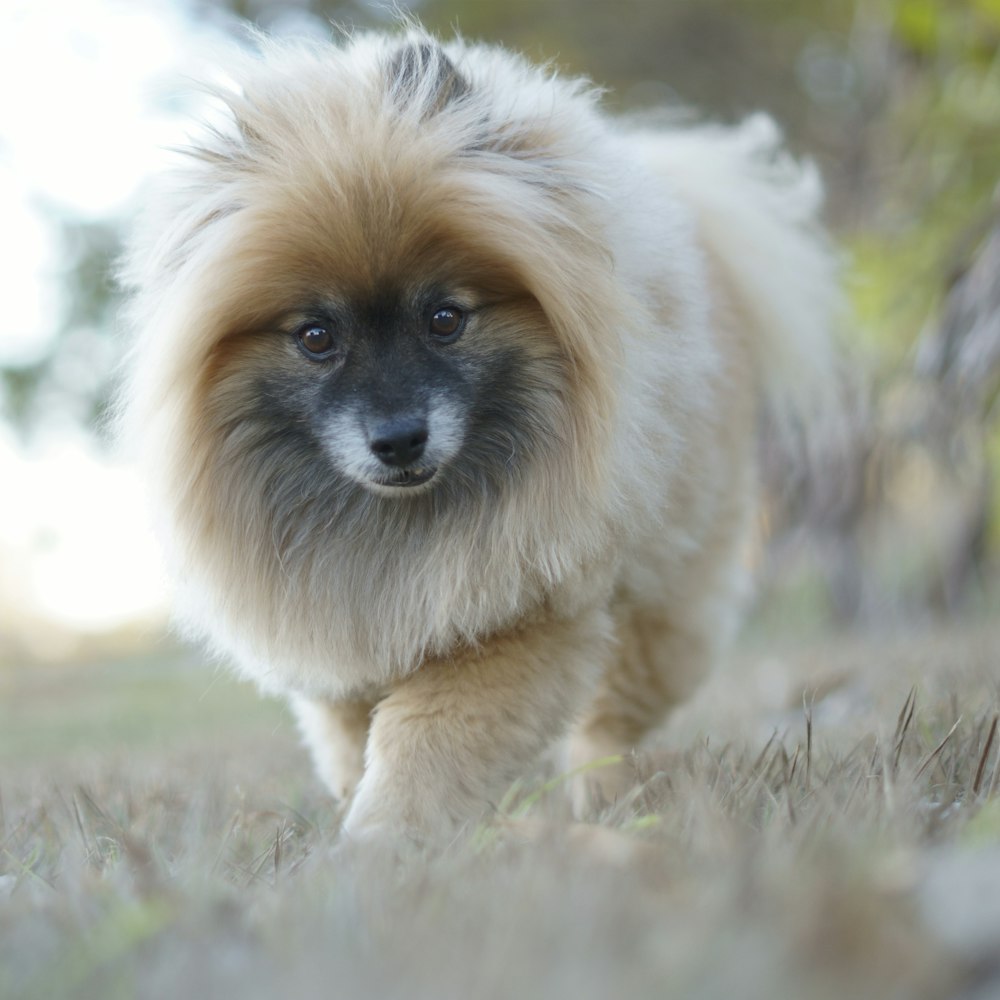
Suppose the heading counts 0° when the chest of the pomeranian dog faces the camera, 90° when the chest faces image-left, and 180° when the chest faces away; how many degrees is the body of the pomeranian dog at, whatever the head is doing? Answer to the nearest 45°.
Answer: approximately 45°

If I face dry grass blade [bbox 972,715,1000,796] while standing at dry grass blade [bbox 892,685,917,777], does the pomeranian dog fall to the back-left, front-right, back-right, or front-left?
back-right

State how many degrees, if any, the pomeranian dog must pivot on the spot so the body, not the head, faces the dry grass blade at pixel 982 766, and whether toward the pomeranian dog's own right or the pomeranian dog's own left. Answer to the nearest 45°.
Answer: approximately 90° to the pomeranian dog's own left

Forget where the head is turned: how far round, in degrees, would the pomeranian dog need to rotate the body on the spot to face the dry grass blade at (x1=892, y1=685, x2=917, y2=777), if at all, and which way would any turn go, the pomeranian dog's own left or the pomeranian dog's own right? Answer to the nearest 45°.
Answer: approximately 90° to the pomeranian dog's own left
